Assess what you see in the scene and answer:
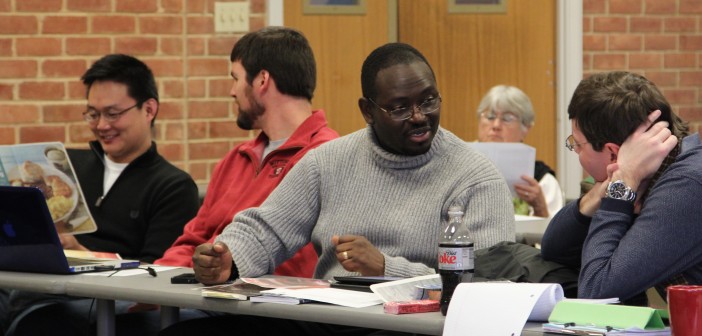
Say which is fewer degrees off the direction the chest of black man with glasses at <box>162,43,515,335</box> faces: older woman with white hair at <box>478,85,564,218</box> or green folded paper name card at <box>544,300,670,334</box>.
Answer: the green folded paper name card

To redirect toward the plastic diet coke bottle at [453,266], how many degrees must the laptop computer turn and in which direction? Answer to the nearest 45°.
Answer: approximately 90° to its right

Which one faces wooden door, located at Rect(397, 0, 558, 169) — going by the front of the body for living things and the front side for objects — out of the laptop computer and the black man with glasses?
the laptop computer

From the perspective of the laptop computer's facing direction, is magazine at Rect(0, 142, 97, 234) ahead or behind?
ahead

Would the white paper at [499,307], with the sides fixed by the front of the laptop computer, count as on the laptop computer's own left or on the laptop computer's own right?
on the laptop computer's own right

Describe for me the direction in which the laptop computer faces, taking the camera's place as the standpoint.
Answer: facing away from the viewer and to the right of the viewer

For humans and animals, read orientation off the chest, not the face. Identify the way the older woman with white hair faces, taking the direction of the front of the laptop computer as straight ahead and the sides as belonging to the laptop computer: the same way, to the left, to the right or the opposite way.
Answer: the opposite way

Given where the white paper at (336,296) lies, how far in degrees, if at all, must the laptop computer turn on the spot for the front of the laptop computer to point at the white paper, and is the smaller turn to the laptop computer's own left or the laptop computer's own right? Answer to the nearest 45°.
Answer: approximately 90° to the laptop computer's own right

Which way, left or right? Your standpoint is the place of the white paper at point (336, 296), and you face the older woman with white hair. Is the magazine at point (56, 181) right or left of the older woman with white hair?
left

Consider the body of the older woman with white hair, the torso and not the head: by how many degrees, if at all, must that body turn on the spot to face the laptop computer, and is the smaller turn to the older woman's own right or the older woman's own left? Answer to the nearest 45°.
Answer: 0° — they already face it

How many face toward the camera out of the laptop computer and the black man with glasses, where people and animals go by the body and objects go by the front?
1

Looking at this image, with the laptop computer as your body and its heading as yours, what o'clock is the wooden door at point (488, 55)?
The wooden door is roughly at 12 o'clock from the laptop computer.

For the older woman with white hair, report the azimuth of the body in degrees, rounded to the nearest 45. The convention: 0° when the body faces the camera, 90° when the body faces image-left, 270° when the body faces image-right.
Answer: approximately 45°

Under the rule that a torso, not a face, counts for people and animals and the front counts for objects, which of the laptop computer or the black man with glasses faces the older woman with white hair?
the laptop computer
